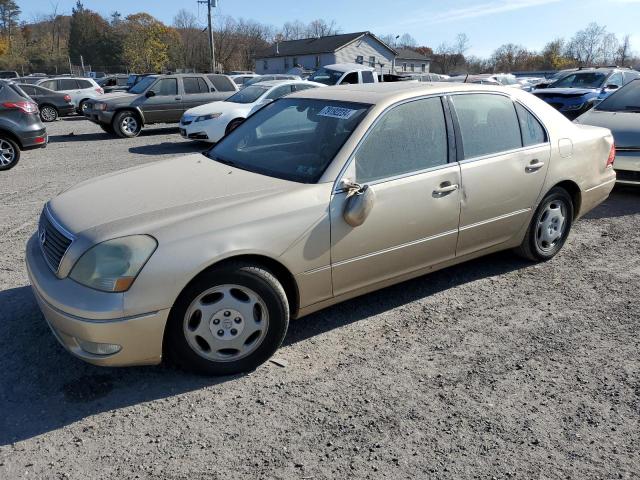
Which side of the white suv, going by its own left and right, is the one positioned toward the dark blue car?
back

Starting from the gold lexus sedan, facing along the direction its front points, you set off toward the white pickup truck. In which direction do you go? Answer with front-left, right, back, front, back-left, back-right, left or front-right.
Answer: back-right

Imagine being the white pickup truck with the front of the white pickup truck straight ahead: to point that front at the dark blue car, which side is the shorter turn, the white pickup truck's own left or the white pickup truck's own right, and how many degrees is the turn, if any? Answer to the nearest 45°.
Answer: approximately 90° to the white pickup truck's own left

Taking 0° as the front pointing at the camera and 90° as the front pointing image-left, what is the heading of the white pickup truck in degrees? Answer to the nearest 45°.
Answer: approximately 45°

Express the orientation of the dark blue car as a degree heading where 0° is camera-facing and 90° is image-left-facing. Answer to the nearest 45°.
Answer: approximately 45°

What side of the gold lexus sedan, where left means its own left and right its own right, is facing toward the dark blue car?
back

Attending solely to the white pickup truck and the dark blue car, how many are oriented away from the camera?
0

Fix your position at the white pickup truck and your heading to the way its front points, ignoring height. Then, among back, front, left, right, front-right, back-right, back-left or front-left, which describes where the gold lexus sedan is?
front-left

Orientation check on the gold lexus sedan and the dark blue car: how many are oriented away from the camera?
0

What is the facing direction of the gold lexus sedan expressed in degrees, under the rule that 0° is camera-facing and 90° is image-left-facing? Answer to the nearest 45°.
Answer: approximately 45°

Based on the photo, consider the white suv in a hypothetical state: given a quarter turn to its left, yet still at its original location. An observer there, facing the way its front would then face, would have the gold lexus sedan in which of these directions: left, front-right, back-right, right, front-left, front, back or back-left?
front-left

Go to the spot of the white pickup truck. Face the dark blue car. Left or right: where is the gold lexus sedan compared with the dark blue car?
right

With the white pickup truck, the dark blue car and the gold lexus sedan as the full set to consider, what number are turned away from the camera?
0

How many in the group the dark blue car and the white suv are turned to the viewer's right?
0
